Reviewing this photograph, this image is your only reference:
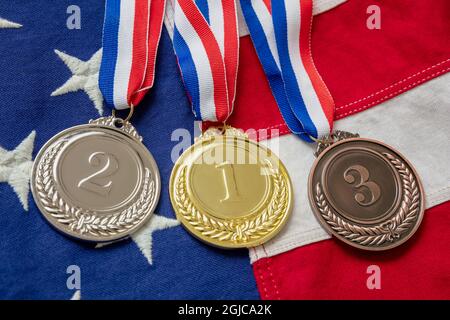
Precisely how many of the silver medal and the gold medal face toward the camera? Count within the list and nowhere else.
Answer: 2

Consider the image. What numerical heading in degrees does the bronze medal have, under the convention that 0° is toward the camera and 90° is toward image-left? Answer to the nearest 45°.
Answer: approximately 0°

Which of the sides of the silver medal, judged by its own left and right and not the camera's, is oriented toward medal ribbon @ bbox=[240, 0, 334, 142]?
left

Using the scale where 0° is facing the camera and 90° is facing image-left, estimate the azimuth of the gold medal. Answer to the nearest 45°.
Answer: approximately 0°

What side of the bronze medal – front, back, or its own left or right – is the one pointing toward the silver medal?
right

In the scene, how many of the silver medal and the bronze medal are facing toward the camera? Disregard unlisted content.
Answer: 2
